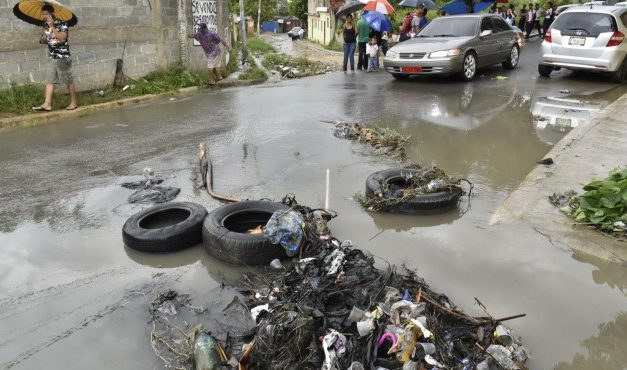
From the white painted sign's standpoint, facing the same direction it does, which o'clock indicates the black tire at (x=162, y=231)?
The black tire is roughly at 12 o'clock from the white painted sign.

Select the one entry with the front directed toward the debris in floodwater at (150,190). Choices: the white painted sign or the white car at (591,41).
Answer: the white painted sign

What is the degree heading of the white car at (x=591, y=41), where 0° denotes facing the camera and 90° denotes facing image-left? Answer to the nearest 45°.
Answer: approximately 225°

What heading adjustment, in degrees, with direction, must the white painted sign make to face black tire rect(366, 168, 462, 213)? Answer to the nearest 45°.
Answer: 0° — it already faces it

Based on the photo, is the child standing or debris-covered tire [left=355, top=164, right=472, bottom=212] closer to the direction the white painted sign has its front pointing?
the debris-covered tire

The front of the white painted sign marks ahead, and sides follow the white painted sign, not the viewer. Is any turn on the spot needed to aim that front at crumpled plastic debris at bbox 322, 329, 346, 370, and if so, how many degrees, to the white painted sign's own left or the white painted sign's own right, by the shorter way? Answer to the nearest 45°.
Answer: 0° — it already faces it

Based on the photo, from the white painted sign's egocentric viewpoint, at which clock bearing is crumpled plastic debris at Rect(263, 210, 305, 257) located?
The crumpled plastic debris is roughly at 12 o'clock from the white painted sign.

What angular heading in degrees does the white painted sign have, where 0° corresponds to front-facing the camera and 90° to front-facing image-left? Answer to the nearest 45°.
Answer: approximately 0°

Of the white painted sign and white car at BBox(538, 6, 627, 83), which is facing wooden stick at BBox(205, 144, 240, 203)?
the white painted sign

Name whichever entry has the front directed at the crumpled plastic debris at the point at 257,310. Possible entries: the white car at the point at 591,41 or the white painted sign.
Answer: the white painted sign

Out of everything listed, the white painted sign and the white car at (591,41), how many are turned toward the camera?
1

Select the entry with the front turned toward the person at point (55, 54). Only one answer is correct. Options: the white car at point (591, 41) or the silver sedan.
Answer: the silver sedan

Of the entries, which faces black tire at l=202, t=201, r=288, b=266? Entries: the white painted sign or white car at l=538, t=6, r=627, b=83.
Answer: the white painted sign

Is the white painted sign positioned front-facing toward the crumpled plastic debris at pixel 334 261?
yes
